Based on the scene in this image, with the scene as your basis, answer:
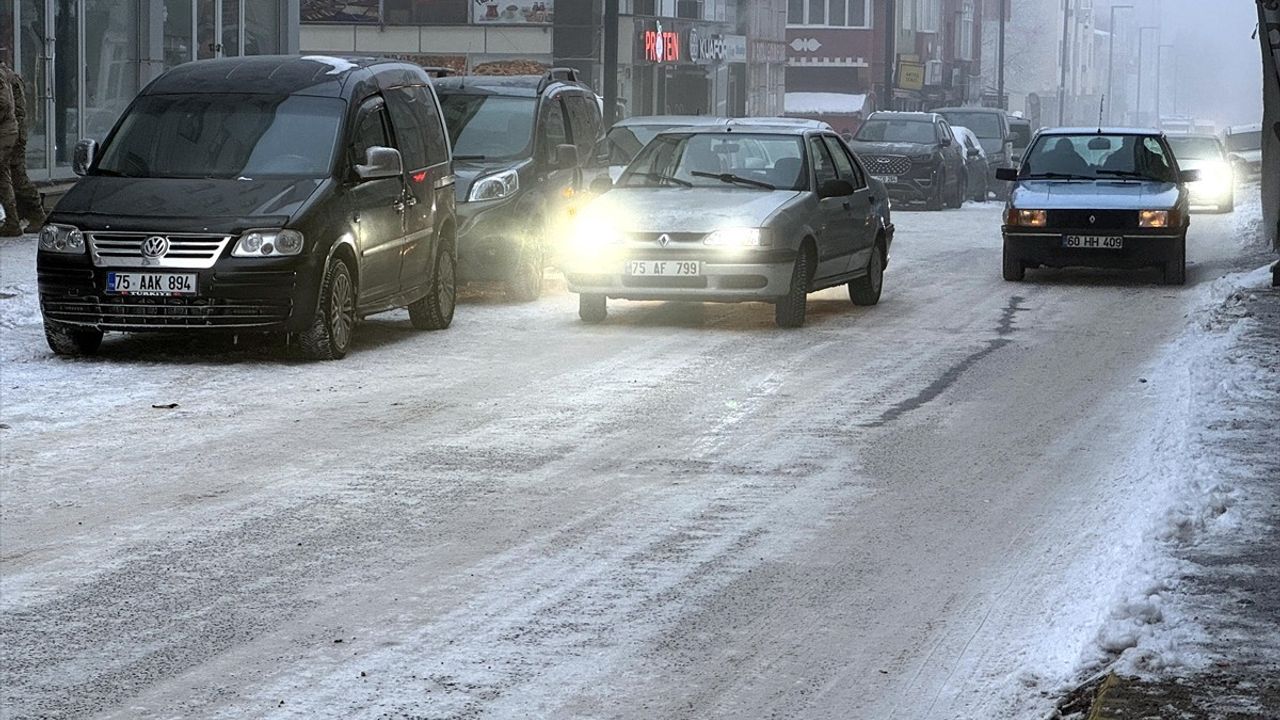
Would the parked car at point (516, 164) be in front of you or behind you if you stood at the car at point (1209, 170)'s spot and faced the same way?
in front

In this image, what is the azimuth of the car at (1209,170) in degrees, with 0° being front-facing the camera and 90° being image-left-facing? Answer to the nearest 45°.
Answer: approximately 0°

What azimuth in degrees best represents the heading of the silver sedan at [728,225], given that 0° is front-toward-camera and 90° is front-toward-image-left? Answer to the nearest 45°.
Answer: approximately 45°

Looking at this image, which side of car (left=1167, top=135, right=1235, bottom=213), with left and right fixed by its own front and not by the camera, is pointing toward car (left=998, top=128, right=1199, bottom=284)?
front

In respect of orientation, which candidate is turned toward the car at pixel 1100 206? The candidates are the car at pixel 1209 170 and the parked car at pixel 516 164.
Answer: the car at pixel 1209 170

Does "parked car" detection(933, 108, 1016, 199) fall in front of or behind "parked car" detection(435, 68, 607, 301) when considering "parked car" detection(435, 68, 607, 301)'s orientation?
behind

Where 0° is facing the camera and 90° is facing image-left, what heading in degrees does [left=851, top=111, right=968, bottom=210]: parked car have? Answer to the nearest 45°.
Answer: approximately 45°

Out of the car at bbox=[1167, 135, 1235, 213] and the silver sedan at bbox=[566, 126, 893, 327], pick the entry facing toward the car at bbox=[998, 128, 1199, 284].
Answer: the car at bbox=[1167, 135, 1235, 213]

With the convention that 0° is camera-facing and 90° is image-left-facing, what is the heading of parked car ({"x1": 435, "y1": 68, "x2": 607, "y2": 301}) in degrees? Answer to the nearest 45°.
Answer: approximately 45°

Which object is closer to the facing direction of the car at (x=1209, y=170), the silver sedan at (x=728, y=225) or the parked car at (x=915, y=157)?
the silver sedan

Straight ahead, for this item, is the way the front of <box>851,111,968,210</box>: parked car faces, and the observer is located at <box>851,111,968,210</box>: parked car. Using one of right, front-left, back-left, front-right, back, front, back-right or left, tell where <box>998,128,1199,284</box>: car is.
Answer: front-left

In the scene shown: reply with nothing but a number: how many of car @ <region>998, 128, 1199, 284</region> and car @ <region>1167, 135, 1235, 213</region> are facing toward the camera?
2

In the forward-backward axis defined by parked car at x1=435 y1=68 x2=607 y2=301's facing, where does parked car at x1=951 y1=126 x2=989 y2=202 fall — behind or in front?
behind
